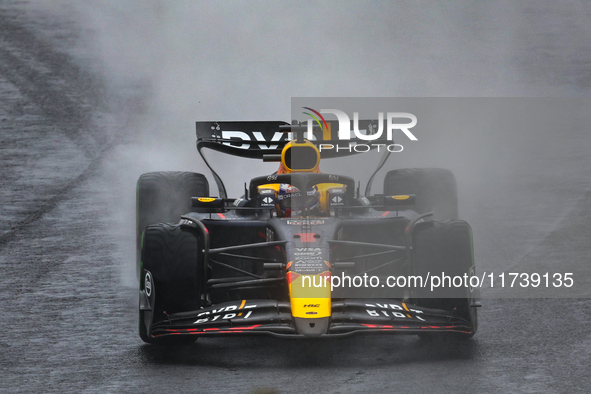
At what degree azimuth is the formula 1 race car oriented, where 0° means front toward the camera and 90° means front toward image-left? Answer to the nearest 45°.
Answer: approximately 0°
